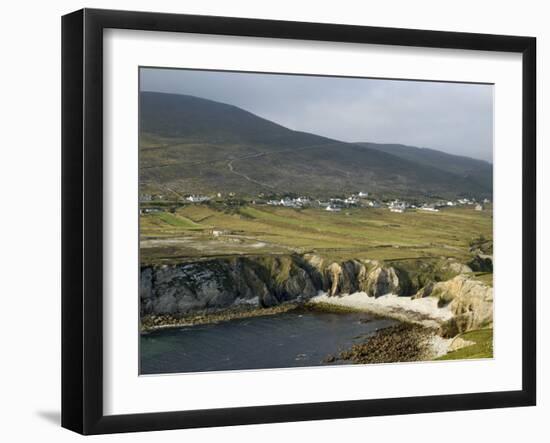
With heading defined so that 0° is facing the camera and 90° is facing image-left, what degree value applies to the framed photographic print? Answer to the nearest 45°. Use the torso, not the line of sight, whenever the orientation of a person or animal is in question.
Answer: approximately 315°
